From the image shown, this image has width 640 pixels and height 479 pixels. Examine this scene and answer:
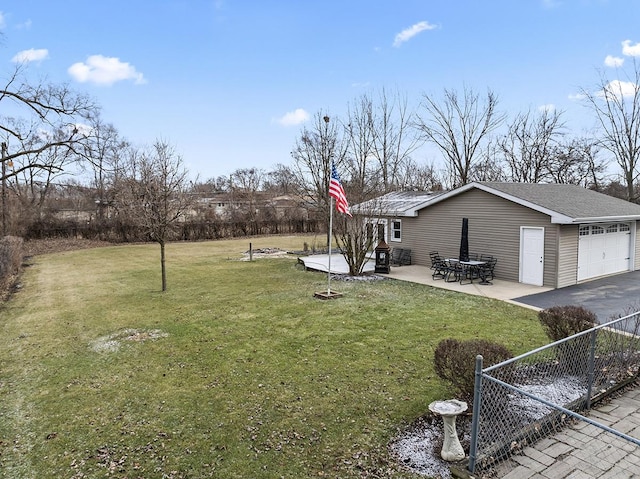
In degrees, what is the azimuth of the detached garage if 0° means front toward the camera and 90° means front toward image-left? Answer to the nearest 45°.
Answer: approximately 315°

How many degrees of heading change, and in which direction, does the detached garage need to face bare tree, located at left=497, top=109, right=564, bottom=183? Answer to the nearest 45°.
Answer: approximately 135° to its left

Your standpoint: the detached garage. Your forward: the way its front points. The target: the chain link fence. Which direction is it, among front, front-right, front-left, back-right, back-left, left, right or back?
front-right

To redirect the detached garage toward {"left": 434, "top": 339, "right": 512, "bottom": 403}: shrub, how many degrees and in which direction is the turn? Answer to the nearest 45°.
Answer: approximately 45° to its right

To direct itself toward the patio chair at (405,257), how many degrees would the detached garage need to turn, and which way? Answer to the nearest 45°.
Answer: approximately 135° to its right

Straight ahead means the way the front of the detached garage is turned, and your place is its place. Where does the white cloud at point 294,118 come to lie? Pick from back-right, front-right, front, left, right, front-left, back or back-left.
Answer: back

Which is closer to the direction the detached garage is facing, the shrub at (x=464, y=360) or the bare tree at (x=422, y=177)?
the shrub

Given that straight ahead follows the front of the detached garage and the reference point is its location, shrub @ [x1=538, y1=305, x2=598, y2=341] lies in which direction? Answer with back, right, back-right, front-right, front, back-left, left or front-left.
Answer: front-right

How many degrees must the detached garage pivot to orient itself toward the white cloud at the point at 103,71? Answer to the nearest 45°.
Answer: approximately 135° to its right

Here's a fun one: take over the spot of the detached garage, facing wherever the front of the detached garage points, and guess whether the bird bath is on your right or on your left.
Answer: on your right

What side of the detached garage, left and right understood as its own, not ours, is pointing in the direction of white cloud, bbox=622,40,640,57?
left
